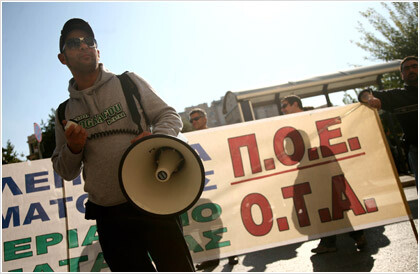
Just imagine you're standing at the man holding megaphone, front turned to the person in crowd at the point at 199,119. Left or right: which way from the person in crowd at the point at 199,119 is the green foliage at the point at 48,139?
left

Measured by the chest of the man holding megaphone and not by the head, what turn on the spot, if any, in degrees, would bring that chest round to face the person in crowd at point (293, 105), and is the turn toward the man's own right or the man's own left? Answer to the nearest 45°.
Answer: approximately 135° to the man's own left

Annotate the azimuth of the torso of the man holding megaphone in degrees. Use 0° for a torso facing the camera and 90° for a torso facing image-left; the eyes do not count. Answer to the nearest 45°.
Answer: approximately 0°

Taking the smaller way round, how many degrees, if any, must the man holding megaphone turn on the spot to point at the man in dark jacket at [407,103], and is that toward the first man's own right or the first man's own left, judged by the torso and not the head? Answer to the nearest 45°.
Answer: approximately 90° to the first man's own left

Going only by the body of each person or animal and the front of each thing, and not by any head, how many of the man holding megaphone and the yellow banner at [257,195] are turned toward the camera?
2

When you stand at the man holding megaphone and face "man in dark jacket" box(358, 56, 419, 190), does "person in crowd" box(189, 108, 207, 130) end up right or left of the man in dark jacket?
left
